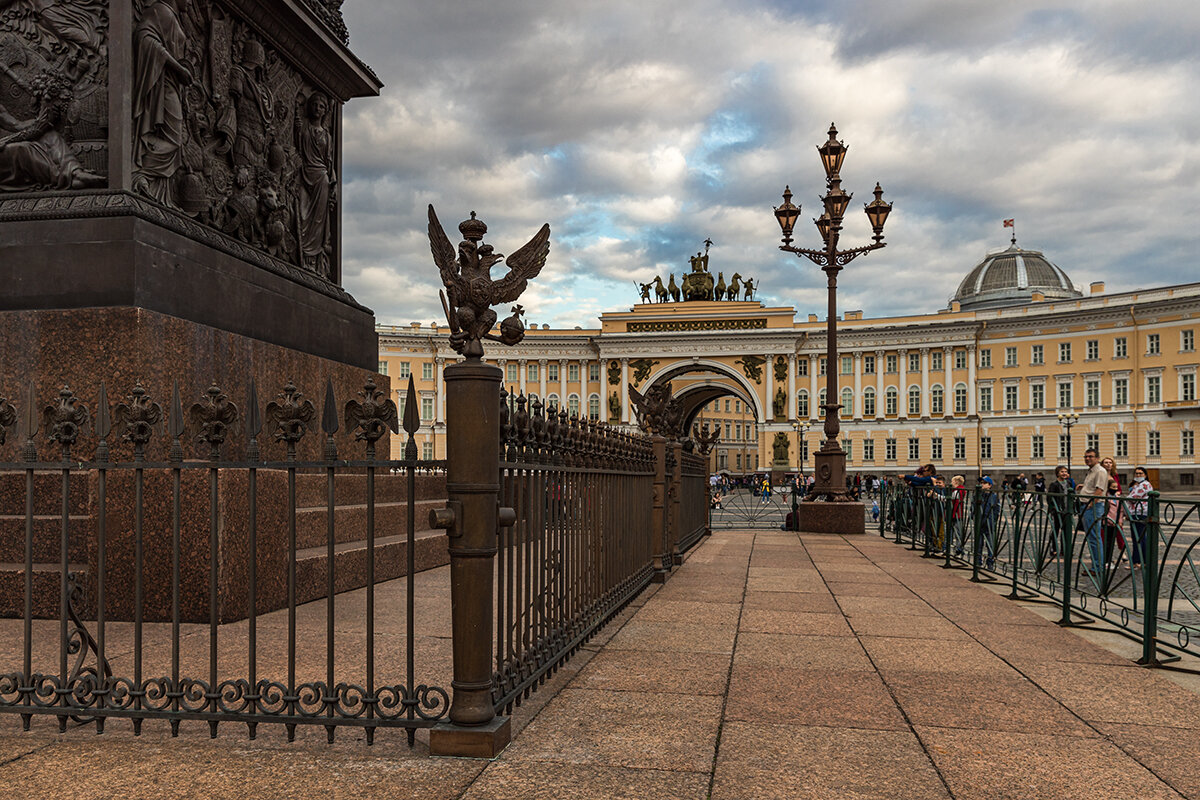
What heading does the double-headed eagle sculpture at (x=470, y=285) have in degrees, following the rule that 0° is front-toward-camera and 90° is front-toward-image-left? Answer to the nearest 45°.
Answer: approximately 315°

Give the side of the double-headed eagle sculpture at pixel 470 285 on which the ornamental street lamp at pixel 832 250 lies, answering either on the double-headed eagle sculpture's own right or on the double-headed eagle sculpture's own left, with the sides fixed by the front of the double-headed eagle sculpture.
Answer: on the double-headed eagle sculpture's own left

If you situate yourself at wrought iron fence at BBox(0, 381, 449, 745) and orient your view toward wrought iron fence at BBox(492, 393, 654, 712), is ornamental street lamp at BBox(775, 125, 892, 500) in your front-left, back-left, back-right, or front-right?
front-left

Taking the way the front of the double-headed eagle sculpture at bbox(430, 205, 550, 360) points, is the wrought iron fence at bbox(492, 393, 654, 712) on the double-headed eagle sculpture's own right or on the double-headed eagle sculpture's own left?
on the double-headed eagle sculpture's own left
